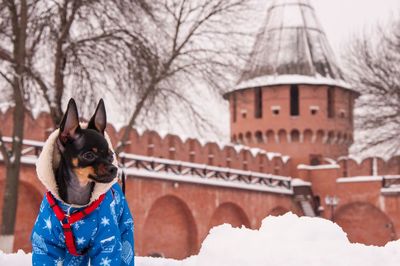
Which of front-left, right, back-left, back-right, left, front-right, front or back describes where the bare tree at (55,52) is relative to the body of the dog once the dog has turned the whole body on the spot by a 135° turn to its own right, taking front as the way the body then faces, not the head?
front-right

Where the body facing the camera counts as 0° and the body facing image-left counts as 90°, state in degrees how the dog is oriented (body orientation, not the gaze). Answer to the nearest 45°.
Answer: approximately 0°

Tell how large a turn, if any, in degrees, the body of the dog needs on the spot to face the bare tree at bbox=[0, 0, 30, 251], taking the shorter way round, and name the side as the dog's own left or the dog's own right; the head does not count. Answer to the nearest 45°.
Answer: approximately 180°
